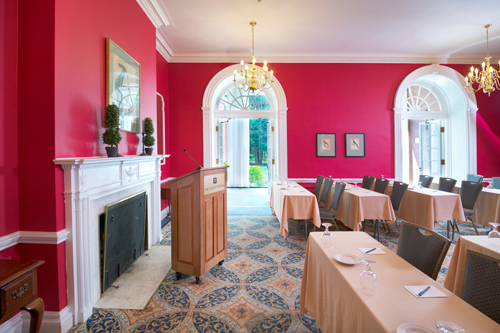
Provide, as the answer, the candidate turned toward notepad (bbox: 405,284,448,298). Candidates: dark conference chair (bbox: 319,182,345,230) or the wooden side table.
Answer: the wooden side table

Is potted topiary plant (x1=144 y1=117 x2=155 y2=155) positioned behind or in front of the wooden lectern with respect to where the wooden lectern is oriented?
behind

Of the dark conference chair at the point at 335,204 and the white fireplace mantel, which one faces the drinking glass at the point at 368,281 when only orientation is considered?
the white fireplace mantel

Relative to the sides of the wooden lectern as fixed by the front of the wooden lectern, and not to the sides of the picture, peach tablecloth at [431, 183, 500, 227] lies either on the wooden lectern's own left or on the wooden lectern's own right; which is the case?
on the wooden lectern's own left

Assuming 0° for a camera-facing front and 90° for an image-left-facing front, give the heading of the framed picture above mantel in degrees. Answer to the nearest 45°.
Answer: approximately 315°

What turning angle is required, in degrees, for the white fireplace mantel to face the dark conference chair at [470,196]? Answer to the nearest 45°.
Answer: approximately 45° to its left

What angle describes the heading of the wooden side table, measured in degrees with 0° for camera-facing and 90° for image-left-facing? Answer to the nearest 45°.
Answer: approximately 315°

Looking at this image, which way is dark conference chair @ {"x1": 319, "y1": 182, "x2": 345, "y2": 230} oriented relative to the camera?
to the viewer's left

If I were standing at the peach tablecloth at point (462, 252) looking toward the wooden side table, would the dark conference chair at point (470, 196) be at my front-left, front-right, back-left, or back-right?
back-right

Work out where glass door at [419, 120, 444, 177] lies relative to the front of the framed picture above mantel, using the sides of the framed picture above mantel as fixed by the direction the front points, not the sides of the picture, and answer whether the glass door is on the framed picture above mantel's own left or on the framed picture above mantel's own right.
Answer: on the framed picture above mantel's own left

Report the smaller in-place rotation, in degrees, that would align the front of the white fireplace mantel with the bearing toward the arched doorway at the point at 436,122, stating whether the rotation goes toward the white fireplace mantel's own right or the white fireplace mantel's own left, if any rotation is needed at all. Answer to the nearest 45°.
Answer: approximately 45° to the white fireplace mantel's own left

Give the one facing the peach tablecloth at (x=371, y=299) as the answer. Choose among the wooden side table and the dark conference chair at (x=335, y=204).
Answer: the wooden side table
